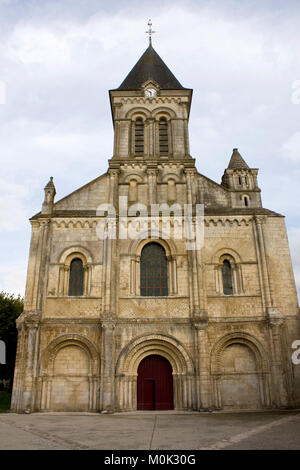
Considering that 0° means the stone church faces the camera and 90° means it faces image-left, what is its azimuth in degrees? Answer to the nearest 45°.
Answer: approximately 0°

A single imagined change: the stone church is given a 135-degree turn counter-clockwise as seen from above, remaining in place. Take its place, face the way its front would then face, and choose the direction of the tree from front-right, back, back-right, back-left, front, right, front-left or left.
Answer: left
